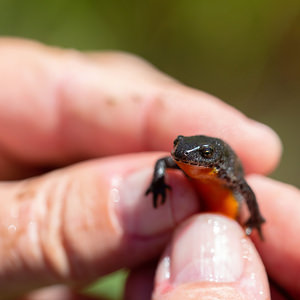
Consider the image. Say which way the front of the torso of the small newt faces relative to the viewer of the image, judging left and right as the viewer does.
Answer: facing the viewer and to the left of the viewer
